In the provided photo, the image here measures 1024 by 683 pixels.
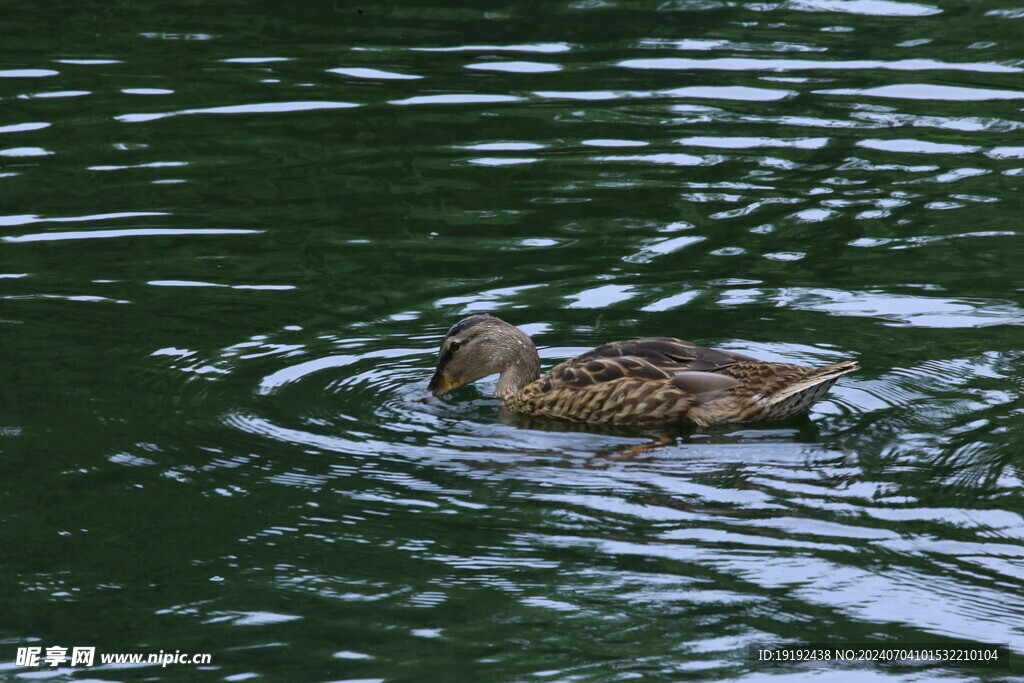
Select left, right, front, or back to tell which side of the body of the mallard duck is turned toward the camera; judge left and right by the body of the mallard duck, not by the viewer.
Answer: left
